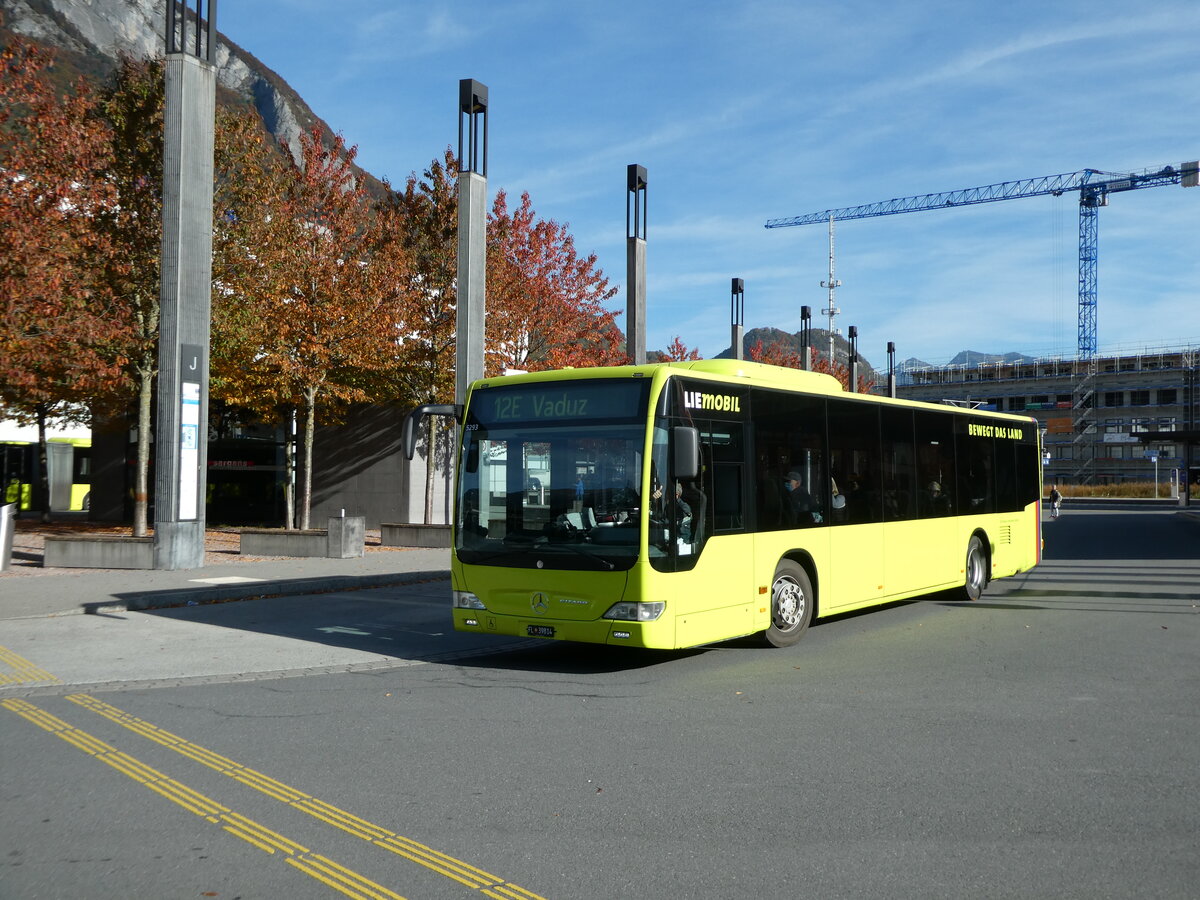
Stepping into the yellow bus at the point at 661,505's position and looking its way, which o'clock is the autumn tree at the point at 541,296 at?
The autumn tree is roughly at 4 o'clock from the yellow bus.

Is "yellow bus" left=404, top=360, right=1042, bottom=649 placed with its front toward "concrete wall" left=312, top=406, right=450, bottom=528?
no

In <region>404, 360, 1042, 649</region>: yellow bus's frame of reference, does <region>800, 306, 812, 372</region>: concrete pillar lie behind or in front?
behind

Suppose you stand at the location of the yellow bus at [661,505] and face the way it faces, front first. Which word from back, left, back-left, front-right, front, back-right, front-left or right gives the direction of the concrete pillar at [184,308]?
right

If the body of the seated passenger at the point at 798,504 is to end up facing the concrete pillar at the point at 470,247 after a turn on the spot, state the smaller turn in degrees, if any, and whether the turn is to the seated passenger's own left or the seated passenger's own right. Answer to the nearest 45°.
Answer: approximately 90° to the seated passenger's own right

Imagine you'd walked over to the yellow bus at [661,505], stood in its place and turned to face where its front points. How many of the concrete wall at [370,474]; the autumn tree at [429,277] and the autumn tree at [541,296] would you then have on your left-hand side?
0

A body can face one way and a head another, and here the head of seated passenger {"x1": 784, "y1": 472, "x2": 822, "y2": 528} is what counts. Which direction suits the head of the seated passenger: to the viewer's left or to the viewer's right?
to the viewer's left

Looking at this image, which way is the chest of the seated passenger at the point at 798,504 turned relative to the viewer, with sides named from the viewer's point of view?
facing the viewer and to the left of the viewer

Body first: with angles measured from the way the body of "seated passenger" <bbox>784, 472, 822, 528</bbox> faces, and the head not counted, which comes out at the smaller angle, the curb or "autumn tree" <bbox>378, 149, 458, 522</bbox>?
the curb

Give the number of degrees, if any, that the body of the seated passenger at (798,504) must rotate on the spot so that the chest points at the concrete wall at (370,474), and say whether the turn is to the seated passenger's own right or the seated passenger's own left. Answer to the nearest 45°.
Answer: approximately 90° to the seated passenger's own right

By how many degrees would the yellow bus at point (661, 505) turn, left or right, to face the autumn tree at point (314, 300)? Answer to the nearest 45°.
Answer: approximately 90° to its right

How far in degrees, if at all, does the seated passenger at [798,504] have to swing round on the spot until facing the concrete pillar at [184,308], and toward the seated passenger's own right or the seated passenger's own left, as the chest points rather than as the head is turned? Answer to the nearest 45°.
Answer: approximately 90° to the seated passenger's own right

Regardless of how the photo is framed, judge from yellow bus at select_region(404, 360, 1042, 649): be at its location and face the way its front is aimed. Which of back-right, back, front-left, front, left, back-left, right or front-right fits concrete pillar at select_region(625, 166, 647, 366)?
back-right

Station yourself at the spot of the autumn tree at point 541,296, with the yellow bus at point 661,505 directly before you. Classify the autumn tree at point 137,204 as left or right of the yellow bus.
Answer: right
